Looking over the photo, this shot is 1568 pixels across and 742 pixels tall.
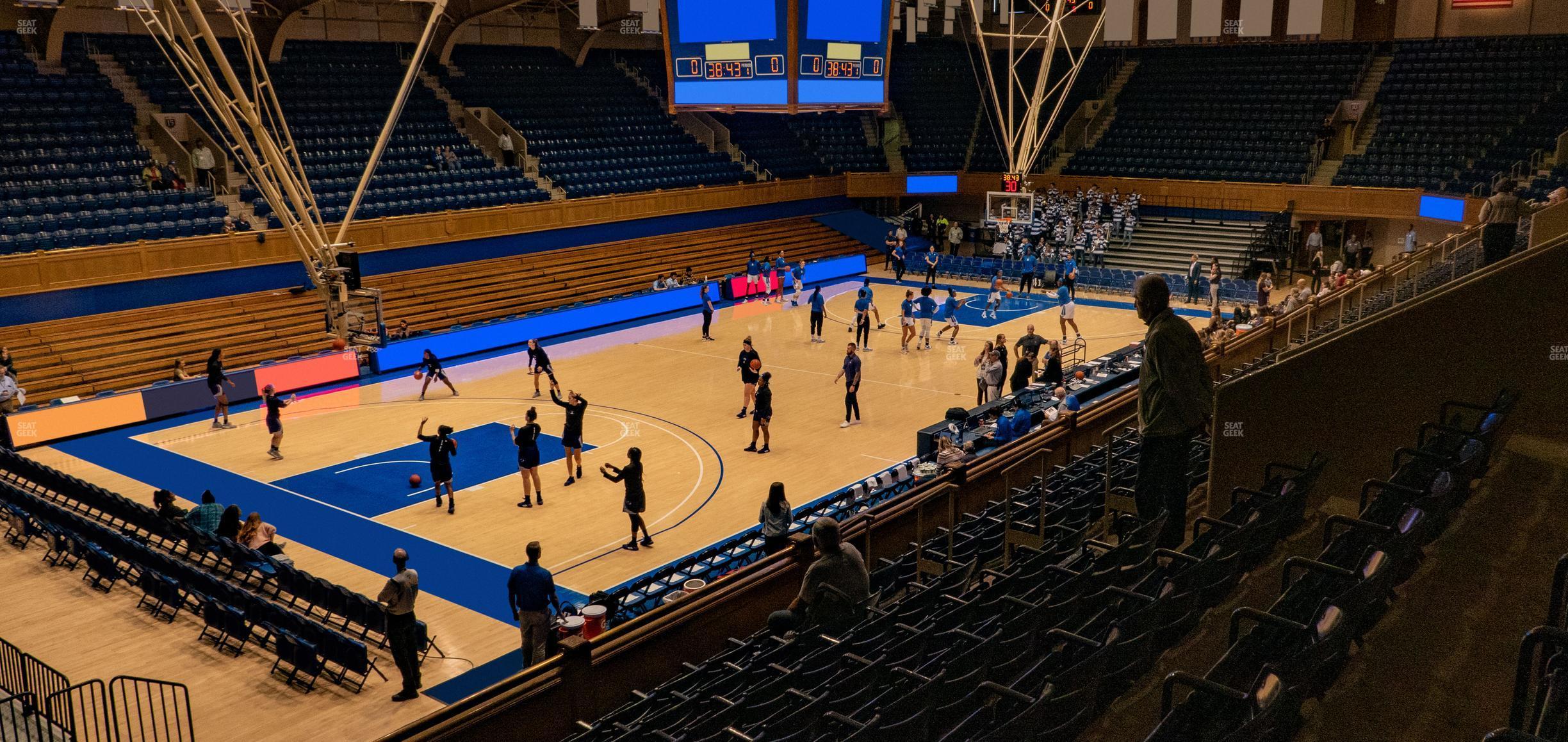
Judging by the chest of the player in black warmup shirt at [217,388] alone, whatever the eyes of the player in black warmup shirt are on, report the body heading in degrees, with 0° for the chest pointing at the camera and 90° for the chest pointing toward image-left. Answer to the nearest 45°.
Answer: approximately 270°

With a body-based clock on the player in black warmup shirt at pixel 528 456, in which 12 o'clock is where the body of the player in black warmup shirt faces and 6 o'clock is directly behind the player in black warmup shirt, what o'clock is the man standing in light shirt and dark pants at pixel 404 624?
The man standing in light shirt and dark pants is roughly at 8 o'clock from the player in black warmup shirt.

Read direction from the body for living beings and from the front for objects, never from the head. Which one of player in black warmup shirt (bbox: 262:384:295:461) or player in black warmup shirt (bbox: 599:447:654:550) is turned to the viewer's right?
player in black warmup shirt (bbox: 262:384:295:461)

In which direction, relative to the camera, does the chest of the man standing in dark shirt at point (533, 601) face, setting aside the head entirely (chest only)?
away from the camera

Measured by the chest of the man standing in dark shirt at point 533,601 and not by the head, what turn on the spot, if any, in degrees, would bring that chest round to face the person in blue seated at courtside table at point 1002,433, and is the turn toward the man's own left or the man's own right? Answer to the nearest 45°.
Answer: approximately 45° to the man's own right

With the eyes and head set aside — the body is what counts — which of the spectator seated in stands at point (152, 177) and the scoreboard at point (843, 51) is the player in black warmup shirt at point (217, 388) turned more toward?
the scoreboard

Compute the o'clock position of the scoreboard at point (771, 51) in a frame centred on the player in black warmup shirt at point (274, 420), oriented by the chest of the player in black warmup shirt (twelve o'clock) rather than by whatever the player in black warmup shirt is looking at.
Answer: The scoreboard is roughly at 11 o'clock from the player in black warmup shirt.

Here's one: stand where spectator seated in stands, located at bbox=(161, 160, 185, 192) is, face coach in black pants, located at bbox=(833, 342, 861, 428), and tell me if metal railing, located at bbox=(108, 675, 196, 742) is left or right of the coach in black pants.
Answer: right

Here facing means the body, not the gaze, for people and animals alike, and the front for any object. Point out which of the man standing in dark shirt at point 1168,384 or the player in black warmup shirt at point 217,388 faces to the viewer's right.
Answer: the player in black warmup shirt

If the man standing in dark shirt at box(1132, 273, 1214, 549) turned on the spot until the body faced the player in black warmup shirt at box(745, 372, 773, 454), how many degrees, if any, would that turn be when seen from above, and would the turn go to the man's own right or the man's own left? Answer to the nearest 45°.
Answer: approximately 45° to the man's own right
